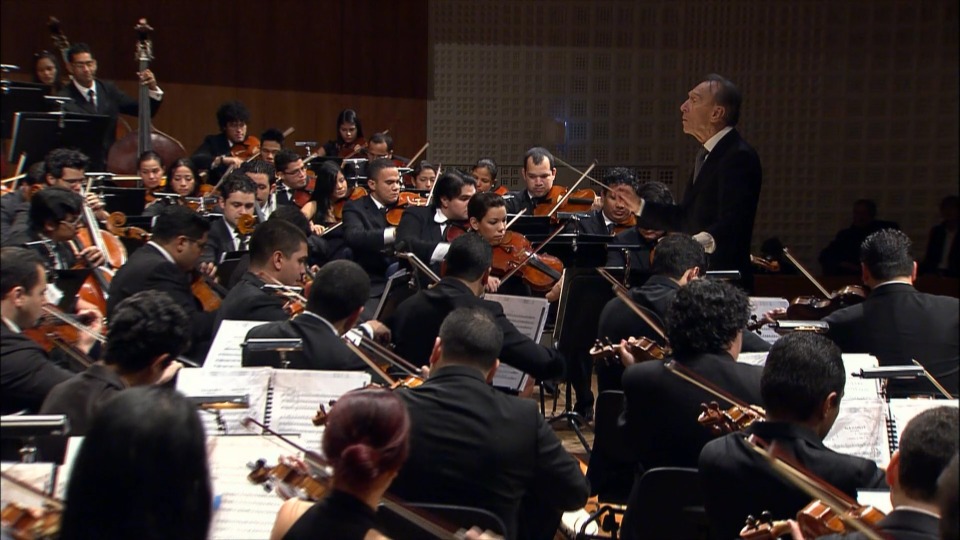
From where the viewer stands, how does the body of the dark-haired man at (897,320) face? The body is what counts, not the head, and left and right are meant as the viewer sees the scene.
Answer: facing away from the viewer

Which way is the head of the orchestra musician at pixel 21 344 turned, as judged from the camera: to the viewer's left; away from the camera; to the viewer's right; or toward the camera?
to the viewer's right

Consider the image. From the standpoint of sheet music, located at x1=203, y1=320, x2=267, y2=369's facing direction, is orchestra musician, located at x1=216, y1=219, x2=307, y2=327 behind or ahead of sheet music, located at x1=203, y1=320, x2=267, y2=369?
behind

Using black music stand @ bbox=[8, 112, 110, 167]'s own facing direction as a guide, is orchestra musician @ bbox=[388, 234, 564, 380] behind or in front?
behind

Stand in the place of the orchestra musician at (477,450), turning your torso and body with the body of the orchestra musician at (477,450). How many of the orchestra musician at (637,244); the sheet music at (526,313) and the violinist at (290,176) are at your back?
0

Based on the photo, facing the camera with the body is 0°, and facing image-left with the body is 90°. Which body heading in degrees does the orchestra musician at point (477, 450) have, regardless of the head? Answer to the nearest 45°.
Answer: approximately 180°

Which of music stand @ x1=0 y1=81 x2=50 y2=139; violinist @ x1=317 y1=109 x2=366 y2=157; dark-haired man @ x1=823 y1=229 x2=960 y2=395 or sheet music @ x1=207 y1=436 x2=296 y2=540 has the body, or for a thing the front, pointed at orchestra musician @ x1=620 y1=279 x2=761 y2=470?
the violinist

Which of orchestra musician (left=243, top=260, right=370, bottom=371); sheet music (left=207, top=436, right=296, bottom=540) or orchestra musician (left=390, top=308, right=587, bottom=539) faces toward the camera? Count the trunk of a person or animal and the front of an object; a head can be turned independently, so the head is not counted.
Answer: the sheet music

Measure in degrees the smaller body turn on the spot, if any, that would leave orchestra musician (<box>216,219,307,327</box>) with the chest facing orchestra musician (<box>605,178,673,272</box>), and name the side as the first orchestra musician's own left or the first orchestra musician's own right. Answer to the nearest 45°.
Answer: approximately 45° to the first orchestra musician's own left

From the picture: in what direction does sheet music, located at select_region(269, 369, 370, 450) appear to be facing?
toward the camera

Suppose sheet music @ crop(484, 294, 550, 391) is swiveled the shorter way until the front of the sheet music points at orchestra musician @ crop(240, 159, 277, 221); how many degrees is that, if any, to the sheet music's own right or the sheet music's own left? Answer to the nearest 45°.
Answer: approximately 135° to the sheet music's own right

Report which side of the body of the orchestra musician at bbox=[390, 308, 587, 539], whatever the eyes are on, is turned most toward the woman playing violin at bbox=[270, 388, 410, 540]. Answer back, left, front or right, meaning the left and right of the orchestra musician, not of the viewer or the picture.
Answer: back

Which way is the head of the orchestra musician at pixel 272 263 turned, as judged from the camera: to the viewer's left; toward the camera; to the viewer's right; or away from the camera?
to the viewer's right

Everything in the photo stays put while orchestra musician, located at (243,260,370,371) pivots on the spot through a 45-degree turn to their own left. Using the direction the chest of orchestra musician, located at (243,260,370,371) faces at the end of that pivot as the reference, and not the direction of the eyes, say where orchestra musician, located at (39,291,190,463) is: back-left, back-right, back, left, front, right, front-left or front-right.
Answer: back-left

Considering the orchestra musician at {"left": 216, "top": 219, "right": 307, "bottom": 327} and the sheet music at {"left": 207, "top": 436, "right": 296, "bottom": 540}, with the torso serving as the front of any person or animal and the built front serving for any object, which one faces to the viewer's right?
the orchestra musician

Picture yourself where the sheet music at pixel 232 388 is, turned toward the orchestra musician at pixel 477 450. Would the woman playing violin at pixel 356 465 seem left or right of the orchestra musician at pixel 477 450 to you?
right

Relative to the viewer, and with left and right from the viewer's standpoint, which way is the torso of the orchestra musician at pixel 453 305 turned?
facing away from the viewer and to the right of the viewer

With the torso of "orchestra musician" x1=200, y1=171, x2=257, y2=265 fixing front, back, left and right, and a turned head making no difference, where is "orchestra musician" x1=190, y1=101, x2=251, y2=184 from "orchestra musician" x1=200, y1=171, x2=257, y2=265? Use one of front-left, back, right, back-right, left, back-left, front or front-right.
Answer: back-left

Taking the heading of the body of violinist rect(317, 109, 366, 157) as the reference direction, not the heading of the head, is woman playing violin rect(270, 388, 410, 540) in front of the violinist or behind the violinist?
in front

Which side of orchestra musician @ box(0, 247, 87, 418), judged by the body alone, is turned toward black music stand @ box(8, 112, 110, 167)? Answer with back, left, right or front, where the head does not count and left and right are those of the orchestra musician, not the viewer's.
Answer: left

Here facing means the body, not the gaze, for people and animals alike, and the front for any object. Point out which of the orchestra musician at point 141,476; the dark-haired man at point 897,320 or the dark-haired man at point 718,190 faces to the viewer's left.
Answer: the dark-haired man at point 718,190

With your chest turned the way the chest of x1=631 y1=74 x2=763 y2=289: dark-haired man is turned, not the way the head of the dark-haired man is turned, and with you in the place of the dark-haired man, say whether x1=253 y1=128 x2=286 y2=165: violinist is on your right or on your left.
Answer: on your right

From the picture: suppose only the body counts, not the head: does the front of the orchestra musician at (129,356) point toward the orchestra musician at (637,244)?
yes
